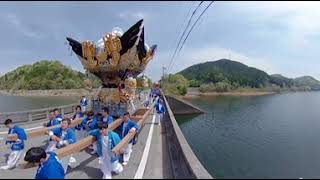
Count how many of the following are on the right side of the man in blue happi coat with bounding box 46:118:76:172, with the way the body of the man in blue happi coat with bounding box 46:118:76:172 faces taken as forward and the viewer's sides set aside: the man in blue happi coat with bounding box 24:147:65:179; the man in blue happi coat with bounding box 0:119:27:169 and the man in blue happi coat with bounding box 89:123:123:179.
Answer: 1
